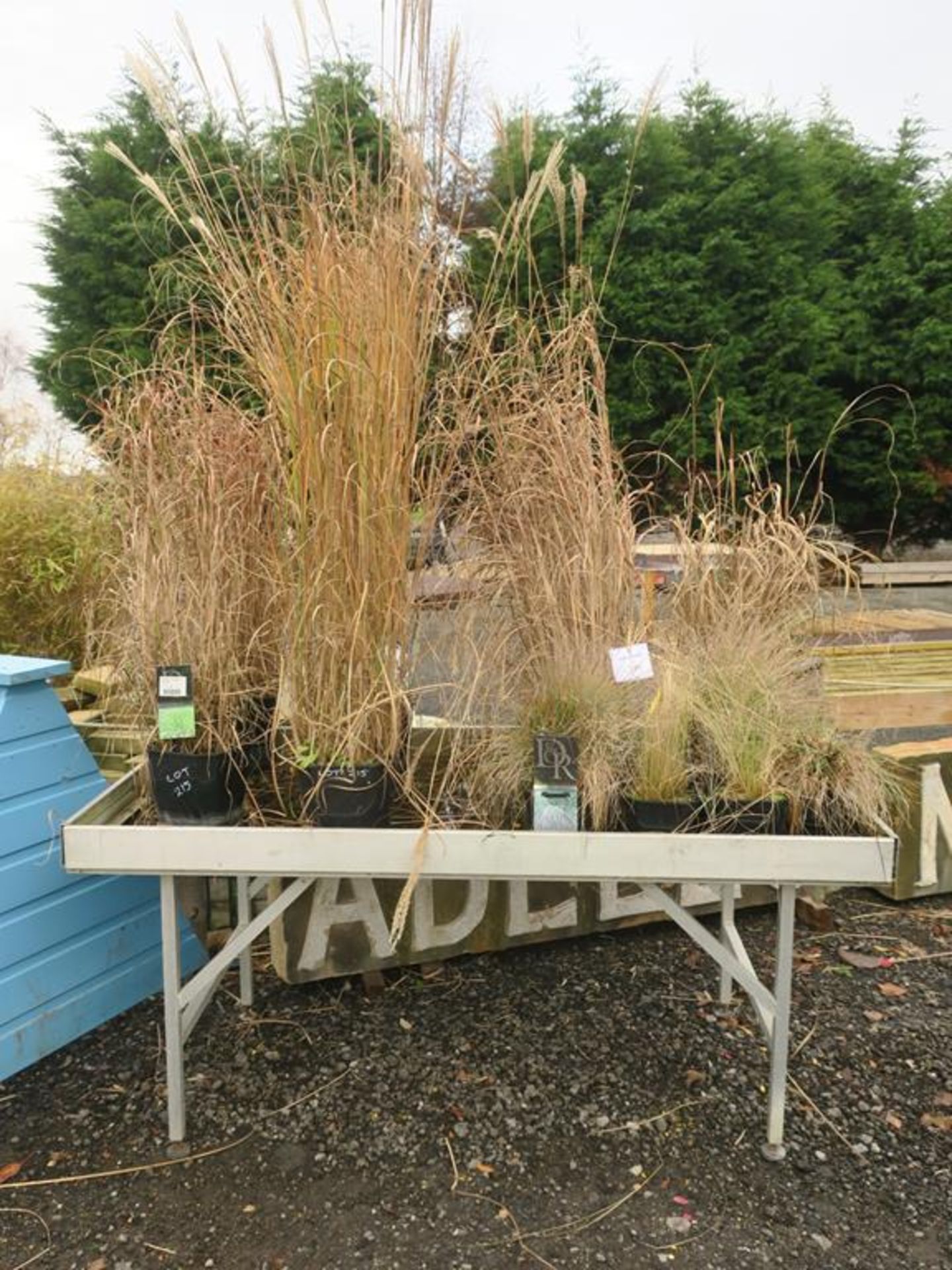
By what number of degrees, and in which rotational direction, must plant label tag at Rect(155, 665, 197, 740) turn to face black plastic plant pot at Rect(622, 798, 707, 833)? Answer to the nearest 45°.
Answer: approximately 90° to its left

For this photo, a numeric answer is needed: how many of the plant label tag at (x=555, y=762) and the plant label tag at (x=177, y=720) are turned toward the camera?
2

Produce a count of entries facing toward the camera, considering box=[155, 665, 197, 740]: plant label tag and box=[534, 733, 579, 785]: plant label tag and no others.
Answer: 2

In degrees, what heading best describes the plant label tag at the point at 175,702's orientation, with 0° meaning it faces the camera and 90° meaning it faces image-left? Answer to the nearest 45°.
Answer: approximately 0°
